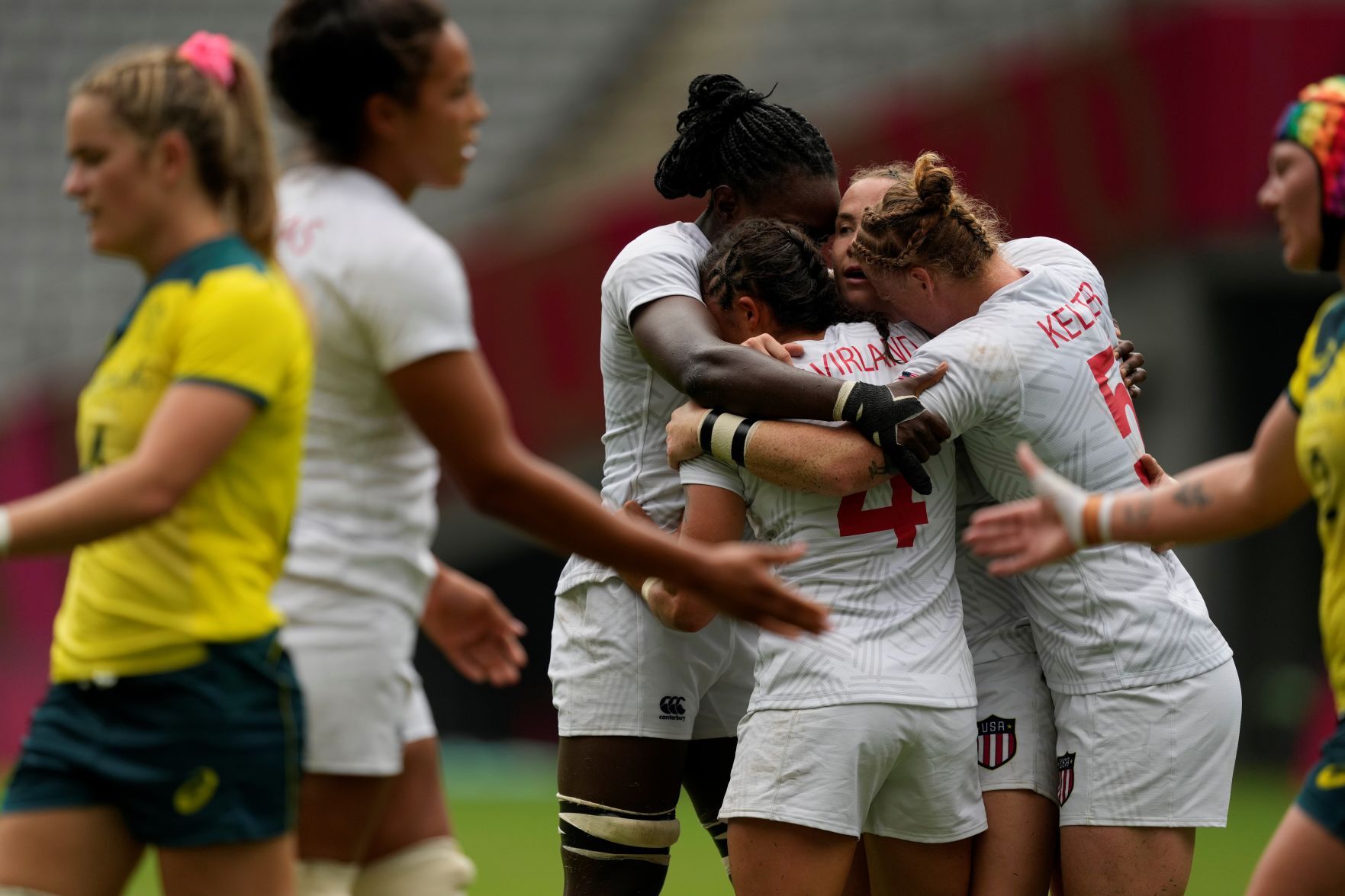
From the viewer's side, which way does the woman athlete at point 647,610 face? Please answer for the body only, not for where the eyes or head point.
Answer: to the viewer's right

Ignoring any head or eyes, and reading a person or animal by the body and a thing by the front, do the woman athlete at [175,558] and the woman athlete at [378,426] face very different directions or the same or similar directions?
very different directions

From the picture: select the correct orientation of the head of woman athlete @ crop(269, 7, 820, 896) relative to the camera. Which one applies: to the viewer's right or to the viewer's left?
to the viewer's right

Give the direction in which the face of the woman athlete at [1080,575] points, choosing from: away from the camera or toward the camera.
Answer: away from the camera

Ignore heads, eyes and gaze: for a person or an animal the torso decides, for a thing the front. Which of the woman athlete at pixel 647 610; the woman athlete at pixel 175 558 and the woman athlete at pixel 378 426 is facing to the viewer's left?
the woman athlete at pixel 175 558

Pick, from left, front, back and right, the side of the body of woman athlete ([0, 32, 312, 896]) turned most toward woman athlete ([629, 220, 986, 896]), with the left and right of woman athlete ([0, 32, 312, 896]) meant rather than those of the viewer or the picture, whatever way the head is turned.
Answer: back

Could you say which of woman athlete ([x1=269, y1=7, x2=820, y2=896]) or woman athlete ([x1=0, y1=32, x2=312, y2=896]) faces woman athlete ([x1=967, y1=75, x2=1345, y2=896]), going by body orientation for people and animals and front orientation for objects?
woman athlete ([x1=269, y1=7, x2=820, y2=896])

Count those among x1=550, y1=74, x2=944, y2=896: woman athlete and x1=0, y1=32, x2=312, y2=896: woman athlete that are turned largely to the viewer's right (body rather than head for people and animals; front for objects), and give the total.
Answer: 1

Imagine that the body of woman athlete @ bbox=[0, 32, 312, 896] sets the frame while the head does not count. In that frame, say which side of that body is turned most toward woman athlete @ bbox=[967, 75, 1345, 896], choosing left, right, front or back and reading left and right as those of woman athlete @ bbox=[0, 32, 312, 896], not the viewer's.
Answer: back

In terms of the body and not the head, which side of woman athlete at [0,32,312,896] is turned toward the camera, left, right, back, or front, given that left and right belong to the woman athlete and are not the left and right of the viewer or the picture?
left

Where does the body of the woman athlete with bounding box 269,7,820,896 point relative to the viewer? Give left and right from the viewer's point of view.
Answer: facing to the right of the viewer
